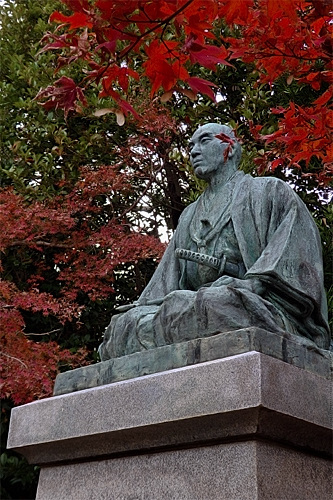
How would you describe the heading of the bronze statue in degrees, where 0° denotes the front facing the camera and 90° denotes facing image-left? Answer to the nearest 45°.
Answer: approximately 45°
